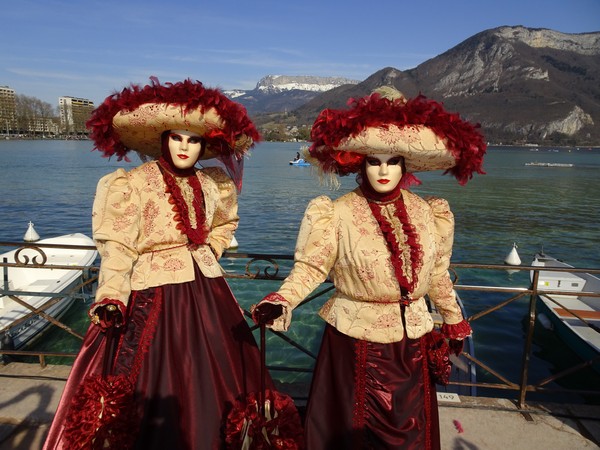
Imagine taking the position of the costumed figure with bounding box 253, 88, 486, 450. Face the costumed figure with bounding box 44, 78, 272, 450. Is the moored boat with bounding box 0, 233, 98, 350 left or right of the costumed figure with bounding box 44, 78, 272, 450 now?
right

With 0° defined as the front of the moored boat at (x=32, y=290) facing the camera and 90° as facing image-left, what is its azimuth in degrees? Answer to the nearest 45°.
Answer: approximately 225°

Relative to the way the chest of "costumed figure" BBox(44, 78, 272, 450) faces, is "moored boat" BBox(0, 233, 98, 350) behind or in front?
behind

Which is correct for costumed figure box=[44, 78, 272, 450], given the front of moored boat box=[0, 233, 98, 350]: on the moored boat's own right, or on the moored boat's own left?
on the moored boat's own right

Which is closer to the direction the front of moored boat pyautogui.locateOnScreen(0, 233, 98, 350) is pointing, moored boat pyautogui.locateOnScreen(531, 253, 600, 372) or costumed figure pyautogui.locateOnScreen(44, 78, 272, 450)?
the moored boat

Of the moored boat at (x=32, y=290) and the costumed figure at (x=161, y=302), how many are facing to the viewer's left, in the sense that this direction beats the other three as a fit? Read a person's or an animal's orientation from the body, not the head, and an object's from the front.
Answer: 0

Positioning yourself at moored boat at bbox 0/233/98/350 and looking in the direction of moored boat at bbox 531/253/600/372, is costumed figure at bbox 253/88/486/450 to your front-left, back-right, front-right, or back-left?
front-right

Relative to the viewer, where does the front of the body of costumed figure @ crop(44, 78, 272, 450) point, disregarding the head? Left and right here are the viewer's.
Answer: facing the viewer and to the right of the viewer

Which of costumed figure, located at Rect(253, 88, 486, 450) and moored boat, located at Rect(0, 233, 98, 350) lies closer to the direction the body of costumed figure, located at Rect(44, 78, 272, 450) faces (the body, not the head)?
the costumed figure

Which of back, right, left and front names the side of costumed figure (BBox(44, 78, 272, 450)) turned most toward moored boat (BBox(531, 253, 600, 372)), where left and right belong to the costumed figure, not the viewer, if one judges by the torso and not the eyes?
left
